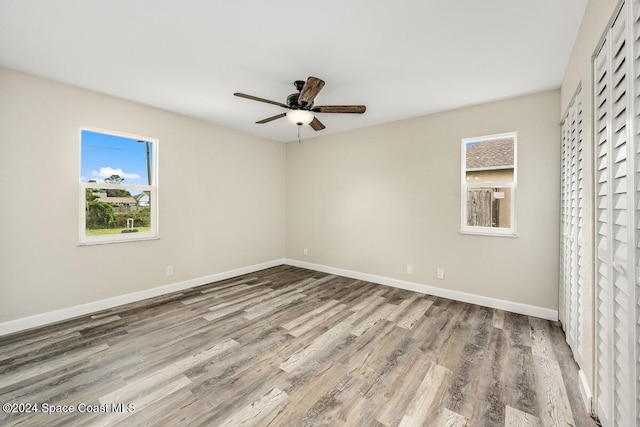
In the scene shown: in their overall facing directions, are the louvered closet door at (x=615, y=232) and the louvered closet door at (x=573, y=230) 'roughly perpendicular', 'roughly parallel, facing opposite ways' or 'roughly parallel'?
roughly parallel

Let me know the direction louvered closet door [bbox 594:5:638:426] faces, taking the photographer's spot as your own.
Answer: facing to the left of the viewer

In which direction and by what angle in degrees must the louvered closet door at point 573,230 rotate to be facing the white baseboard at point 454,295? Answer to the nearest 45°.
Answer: approximately 45° to its right

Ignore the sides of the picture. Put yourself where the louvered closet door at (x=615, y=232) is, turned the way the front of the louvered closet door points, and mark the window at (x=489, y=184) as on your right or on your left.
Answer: on your right

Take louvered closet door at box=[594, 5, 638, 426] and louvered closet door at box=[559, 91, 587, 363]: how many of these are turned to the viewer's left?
2

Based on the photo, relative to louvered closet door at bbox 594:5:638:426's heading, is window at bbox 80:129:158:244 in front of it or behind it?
in front

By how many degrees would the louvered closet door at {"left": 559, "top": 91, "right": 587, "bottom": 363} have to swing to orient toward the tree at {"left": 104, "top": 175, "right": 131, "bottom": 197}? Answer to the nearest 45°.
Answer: approximately 45° to its left

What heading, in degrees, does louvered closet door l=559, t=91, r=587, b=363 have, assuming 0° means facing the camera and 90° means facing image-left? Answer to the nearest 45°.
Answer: approximately 90°

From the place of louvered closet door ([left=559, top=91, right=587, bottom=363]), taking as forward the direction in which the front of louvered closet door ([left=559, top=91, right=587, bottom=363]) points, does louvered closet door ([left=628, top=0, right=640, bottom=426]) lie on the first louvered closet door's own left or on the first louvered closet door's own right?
on the first louvered closet door's own left
